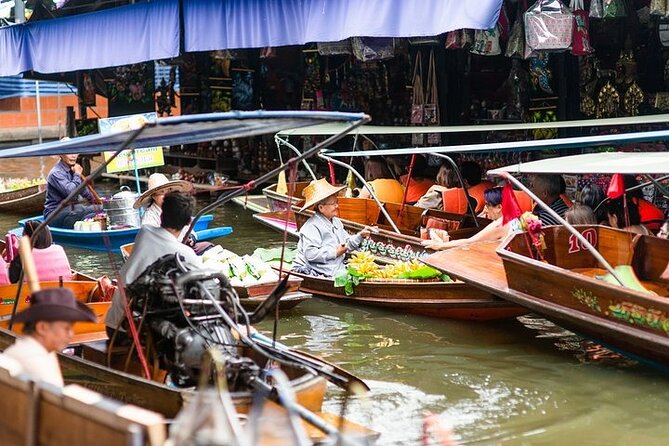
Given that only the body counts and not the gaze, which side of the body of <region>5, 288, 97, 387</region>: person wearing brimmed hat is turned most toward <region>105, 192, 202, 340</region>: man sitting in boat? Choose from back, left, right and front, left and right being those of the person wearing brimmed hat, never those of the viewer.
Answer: left

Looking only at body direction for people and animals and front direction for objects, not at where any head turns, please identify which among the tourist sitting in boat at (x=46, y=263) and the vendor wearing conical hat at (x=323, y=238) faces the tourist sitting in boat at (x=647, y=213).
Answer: the vendor wearing conical hat

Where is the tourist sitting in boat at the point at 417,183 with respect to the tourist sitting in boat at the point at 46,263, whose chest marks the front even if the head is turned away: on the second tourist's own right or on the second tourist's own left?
on the second tourist's own right

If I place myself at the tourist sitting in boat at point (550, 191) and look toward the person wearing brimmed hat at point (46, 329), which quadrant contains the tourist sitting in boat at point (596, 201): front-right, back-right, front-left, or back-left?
back-left

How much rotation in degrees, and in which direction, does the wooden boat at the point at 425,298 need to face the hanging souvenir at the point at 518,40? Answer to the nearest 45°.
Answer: approximately 90° to its left

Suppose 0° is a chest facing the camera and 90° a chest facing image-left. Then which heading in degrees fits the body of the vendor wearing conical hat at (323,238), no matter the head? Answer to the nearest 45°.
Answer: approximately 270°

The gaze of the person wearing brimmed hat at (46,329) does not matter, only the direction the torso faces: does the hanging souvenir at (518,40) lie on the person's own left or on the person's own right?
on the person's own left

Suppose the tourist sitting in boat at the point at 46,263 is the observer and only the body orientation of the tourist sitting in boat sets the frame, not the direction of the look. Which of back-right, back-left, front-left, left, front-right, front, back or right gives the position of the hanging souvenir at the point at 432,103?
right

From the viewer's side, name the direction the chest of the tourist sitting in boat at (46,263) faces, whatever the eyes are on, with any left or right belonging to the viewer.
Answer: facing away from the viewer and to the left of the viewer

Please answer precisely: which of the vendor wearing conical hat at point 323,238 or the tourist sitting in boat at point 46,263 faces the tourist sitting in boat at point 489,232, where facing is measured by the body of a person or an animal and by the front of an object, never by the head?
the vendor wearing conical hat

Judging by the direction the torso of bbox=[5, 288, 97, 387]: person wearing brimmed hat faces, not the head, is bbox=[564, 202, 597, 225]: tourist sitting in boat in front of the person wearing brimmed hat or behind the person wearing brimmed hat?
in front

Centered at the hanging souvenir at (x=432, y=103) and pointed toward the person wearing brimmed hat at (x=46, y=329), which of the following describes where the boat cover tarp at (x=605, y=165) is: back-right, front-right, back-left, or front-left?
front-left

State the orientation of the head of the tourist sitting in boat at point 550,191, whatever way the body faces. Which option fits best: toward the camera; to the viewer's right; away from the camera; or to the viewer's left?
to the viewer's left

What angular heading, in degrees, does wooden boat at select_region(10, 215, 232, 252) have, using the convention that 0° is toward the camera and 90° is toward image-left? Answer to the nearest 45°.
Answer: approximately 270°
